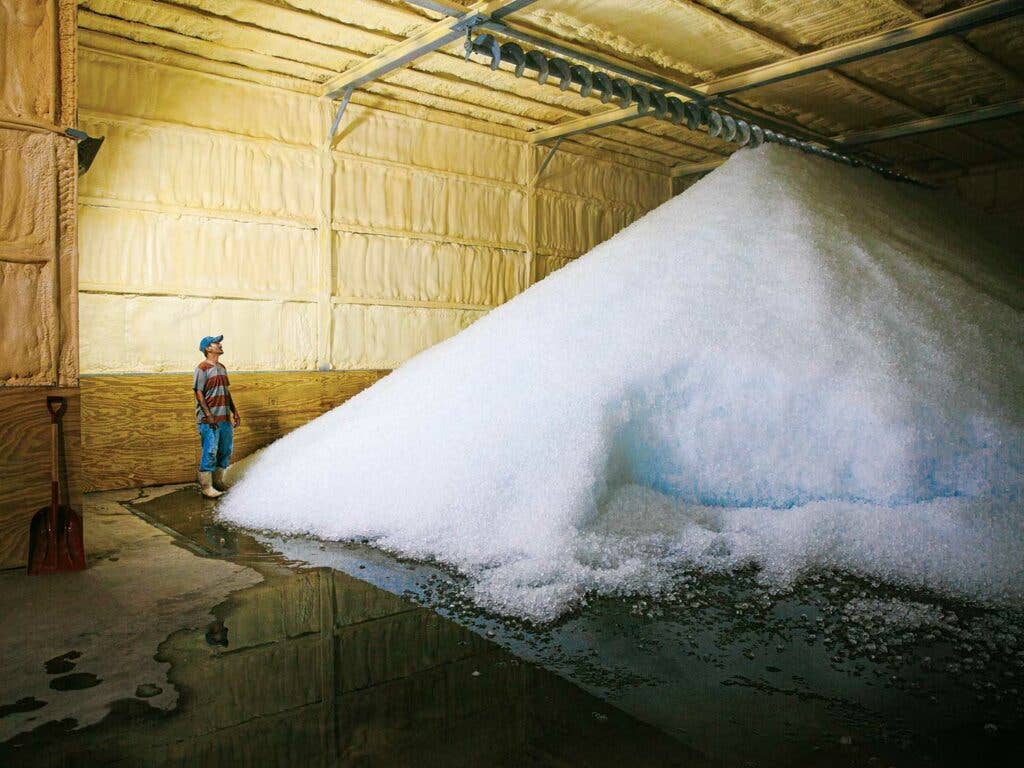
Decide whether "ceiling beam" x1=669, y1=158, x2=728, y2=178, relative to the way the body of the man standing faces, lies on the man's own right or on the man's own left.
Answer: on the man's own left

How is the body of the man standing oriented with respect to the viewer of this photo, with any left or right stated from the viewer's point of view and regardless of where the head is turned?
facing the viewer and to the right of the viewer

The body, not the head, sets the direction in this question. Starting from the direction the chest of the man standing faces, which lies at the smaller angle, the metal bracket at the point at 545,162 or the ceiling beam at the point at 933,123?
the ceiling beam

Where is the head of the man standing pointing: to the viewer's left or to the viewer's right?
to the viewer's right

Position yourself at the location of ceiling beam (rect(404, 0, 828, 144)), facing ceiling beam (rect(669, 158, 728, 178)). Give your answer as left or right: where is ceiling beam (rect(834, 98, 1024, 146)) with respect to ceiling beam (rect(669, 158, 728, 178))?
right

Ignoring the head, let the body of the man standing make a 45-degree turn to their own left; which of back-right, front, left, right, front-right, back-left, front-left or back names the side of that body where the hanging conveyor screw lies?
front

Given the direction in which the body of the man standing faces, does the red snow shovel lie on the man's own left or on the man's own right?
on the man's own right
